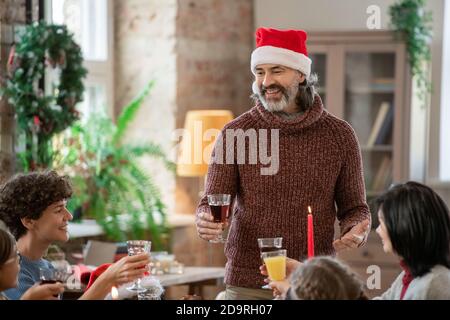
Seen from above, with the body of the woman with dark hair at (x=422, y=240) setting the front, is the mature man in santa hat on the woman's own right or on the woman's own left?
on the woman's own right

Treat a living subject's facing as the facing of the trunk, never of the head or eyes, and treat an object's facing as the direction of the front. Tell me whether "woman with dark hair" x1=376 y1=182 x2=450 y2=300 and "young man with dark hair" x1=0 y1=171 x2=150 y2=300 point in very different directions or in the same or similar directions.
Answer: very different directions

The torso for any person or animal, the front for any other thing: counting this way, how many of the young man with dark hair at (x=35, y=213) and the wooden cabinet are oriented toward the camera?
1

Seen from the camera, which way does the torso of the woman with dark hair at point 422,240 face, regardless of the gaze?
to the viewer's left

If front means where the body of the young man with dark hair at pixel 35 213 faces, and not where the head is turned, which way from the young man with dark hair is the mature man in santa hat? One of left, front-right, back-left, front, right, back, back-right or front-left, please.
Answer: front

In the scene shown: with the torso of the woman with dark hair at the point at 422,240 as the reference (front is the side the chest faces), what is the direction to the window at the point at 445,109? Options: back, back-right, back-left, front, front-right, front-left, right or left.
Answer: right

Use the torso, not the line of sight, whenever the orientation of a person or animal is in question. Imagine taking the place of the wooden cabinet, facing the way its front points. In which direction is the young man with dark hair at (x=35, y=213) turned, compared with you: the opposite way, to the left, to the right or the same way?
to the left

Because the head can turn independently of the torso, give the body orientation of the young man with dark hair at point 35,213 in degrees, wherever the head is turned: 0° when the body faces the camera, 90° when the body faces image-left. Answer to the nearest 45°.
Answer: approximately 270°

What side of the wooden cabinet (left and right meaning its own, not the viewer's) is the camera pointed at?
front

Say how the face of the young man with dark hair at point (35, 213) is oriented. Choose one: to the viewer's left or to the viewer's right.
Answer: to the viewer's right

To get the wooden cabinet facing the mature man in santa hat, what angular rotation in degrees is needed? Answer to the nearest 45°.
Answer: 0° — it already faces them
